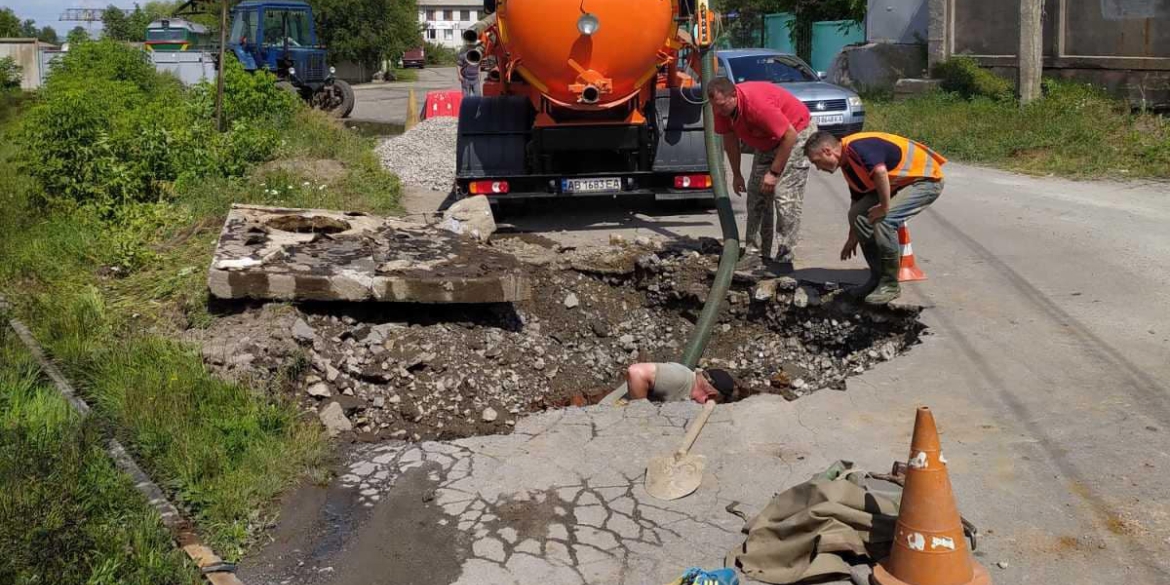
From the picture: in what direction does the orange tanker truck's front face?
away from the camera

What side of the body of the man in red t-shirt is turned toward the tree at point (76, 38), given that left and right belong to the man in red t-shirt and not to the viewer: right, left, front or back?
right

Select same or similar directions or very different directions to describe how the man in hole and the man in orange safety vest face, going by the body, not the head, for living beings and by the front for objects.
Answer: very different directions

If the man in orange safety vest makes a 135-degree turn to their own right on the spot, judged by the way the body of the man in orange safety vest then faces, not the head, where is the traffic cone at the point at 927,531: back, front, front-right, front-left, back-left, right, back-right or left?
back-right

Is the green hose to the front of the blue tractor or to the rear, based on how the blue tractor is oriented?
to the front

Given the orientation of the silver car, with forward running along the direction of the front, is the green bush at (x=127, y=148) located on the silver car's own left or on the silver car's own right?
on the silver car's own right

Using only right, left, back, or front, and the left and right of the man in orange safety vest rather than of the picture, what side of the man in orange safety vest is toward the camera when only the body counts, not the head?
left

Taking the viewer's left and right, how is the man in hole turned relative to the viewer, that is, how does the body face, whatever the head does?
facing to the right of the viewer

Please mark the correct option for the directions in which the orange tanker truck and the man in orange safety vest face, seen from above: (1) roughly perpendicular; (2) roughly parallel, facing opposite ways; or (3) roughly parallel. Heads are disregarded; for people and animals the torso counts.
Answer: roughly perpendicular

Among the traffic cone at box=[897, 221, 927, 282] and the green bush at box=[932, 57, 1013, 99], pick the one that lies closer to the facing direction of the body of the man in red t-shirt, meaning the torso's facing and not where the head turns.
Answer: the traffic cone

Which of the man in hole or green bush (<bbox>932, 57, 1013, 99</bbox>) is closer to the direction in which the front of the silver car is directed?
the man in hole

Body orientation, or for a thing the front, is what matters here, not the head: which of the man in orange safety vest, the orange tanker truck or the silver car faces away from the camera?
the orange tanker truck
